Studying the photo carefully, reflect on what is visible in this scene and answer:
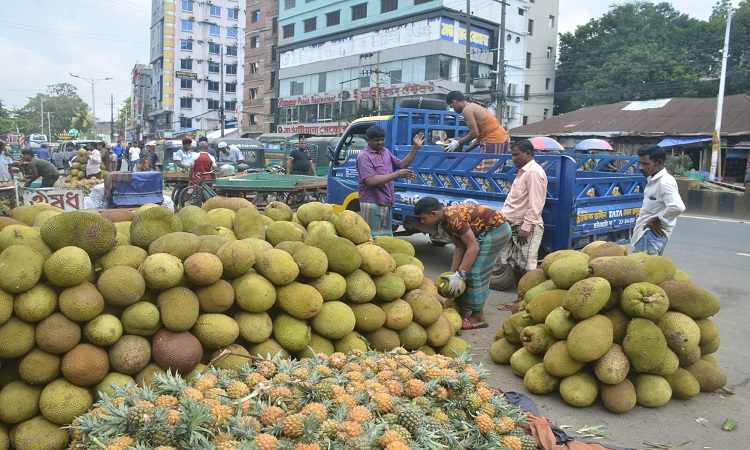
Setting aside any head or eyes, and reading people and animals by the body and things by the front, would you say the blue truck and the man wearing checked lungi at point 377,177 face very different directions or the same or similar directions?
very different directions

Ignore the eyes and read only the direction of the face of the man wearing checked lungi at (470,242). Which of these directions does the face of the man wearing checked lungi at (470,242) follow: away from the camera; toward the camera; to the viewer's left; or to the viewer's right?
to the viewer's left

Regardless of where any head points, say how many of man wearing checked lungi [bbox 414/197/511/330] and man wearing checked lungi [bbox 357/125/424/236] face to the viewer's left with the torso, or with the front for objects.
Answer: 1

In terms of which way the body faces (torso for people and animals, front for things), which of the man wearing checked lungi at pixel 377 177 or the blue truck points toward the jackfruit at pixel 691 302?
the man wearing checked lungi

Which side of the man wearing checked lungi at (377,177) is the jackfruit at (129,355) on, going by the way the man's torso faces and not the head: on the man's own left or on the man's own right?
on the man's own right

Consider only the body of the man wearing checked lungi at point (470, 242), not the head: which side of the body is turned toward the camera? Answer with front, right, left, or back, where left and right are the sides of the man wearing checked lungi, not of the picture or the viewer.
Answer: left

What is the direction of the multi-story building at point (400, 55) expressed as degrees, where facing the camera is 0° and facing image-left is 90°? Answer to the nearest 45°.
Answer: approximately 45°

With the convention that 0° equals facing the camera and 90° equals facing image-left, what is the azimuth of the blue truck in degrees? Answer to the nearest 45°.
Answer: approximately 135°

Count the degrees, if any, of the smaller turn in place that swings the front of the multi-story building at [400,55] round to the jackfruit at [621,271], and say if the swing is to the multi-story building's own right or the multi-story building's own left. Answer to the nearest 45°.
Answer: approximately 45° to the multi-story building's own left

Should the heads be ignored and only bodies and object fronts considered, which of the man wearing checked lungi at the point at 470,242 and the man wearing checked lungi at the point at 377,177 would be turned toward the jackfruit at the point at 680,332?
the man wearing checked lungi at the point at 377,177

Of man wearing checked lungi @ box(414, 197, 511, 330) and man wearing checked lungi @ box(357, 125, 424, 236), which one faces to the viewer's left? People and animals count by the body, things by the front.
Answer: man wearing checked lungi @ box(414, 197, 511, 330)
